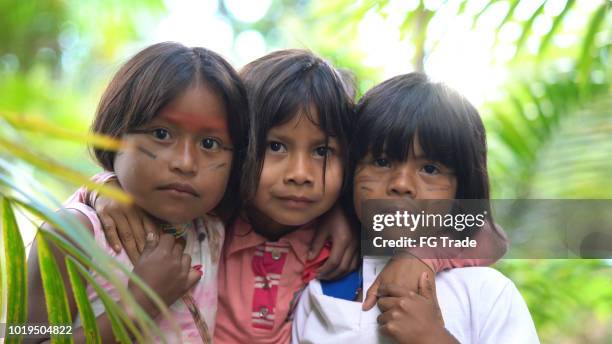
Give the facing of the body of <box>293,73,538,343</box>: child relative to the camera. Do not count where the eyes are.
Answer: toward the camera

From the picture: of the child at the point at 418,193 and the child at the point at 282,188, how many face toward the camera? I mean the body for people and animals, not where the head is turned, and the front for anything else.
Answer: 2
